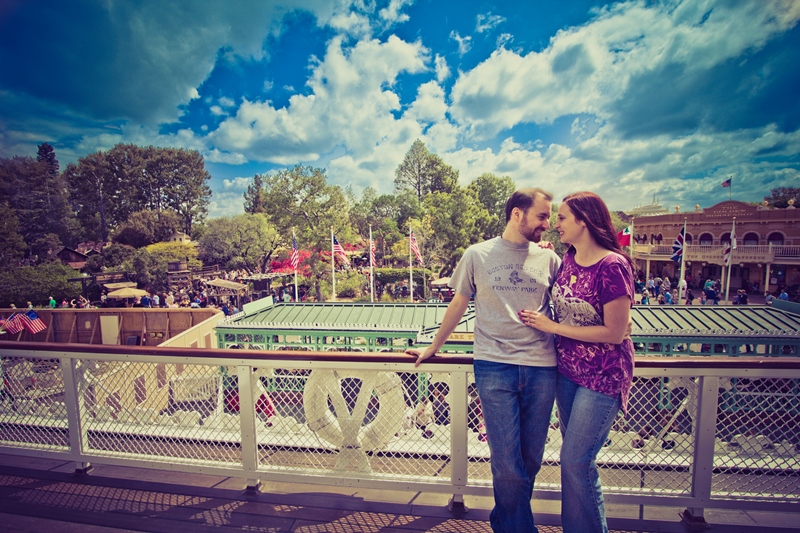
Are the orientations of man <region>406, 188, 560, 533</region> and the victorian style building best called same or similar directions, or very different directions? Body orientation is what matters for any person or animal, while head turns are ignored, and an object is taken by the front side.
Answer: same or similar directions

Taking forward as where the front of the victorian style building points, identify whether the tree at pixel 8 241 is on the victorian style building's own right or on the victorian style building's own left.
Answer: on the victorian style building's own right

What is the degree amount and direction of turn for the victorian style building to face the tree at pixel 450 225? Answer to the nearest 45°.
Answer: approximately 45° to its right

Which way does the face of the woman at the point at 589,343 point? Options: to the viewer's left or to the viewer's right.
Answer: to the viewer's left

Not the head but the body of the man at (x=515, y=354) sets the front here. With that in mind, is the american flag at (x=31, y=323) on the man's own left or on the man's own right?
on the man's own right

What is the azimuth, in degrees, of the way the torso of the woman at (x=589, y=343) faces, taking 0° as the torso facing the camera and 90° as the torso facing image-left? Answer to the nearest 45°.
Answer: approximately 45°

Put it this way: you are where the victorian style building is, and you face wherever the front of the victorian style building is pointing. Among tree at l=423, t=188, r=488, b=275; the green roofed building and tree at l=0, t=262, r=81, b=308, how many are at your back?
0

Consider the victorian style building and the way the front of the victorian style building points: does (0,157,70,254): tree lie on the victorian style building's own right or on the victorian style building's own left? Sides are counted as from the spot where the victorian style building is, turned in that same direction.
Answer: on the victorian style building's own right

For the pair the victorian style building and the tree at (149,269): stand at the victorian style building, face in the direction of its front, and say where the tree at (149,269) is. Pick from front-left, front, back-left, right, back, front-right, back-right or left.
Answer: front-right

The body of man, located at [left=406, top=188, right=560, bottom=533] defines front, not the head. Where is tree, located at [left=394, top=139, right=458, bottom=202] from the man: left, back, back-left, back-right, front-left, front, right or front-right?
back

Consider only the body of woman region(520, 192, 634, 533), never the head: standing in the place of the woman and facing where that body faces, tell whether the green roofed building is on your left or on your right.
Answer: on your right

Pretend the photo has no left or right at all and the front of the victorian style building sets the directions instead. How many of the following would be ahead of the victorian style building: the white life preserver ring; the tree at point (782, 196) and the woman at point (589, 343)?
2

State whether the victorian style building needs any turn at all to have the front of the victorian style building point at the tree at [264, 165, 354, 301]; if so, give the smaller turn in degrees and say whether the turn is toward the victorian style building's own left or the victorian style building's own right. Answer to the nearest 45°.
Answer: approximately 45° to the victorian style building's own right

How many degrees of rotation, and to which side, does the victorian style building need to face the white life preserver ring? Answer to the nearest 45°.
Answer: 0° — it already faces it

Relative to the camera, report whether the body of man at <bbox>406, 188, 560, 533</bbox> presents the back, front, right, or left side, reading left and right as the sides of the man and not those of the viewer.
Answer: front

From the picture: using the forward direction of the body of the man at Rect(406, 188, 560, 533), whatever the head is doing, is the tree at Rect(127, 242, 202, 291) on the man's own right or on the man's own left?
on the man's own right

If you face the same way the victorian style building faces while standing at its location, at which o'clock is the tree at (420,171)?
The tree is roughly at 3 o'clock from the victorian style building.

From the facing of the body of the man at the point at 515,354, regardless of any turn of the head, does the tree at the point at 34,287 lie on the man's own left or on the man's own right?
on the man's own right
